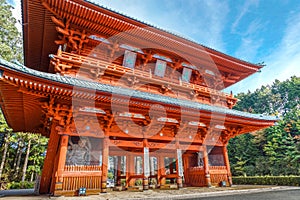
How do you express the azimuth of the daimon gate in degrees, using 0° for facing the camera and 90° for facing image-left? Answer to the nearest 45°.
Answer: approximately 315°

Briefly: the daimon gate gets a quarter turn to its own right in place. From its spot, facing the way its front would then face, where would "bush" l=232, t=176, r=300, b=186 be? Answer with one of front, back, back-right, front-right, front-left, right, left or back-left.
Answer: back

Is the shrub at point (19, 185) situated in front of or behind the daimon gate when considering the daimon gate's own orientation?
behind
